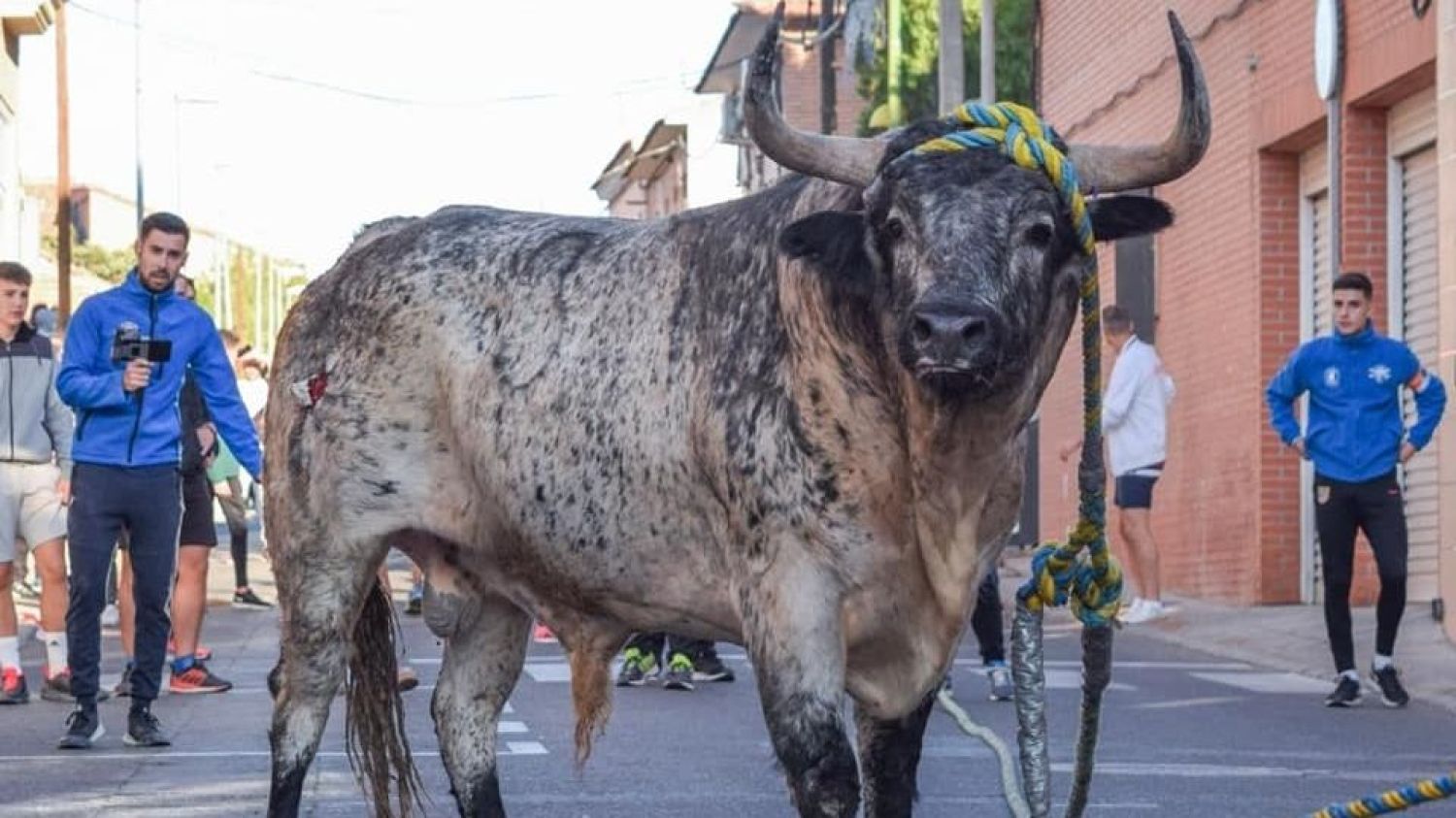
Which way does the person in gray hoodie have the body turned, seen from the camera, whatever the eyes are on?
toward the camera

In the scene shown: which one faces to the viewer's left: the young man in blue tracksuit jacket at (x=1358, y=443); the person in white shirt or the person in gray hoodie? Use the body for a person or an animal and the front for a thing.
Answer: the person in white shirt

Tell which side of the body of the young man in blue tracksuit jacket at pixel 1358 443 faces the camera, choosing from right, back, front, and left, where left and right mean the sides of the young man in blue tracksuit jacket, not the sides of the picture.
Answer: front

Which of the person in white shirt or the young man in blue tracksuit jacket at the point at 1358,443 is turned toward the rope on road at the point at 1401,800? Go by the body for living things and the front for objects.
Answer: the young man in blue tracksuit jacket

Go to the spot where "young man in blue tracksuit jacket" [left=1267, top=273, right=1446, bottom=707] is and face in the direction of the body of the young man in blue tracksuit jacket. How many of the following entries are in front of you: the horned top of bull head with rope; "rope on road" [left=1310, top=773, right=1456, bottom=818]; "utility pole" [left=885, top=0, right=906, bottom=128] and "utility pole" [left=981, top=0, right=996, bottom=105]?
2

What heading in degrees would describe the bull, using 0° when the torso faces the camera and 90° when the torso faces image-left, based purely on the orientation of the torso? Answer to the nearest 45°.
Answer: approximately 315°

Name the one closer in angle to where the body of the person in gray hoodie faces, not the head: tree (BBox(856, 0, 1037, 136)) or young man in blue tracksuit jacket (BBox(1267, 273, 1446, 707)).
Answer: the young man in blue tracksuit jacket

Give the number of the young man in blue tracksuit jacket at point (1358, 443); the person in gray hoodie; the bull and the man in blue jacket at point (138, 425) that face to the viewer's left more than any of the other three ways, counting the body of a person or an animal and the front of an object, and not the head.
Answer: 0

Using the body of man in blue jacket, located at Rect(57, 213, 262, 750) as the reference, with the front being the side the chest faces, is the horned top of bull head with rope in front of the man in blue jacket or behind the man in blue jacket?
in front

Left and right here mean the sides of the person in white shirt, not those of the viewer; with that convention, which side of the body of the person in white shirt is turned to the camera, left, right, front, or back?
left

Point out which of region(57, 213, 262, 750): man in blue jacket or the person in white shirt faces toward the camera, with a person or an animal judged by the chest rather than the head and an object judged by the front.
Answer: the man in blue jacket
